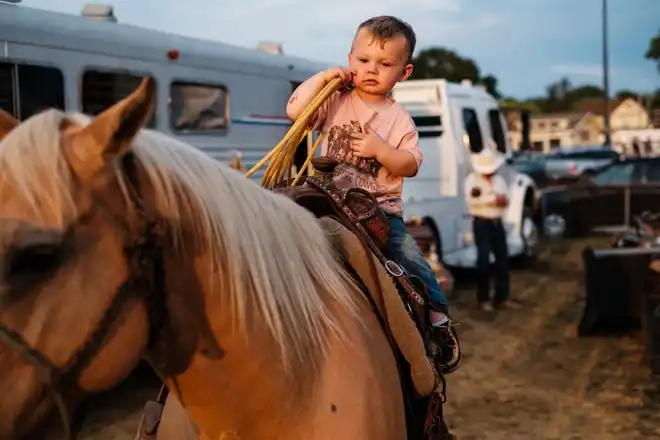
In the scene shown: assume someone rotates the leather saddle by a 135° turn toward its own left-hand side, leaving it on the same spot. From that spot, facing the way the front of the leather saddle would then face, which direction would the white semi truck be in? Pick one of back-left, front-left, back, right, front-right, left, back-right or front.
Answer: left

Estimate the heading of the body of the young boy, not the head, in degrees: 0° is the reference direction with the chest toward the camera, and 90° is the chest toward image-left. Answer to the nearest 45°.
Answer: approximately 45°

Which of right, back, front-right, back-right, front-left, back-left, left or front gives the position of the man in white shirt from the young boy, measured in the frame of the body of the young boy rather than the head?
back-right

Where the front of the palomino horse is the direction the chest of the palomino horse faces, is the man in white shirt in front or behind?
behind

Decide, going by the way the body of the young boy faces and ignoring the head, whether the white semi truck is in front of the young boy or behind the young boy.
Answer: behind

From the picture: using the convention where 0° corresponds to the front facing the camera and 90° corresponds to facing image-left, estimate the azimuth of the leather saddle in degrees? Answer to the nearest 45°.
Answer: approximately 45°

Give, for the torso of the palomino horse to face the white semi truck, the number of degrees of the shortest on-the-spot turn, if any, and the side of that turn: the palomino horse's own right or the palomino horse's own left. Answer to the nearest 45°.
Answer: approximately 135° to the palomino horse's own right

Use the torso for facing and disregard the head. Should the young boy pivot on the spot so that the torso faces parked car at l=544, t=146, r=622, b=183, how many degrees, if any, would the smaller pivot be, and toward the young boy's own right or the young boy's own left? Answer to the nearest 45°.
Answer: approximately 135° to the young boy's own right

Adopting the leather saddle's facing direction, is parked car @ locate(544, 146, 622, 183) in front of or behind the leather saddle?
behind

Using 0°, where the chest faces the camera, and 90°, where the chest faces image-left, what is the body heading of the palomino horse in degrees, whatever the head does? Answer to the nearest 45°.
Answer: approximately 45°
